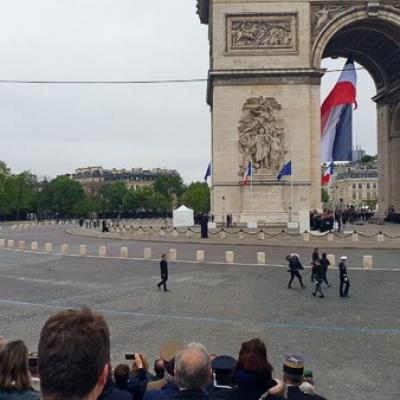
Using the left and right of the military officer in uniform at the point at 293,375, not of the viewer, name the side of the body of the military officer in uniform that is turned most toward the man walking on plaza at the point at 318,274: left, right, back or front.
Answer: front

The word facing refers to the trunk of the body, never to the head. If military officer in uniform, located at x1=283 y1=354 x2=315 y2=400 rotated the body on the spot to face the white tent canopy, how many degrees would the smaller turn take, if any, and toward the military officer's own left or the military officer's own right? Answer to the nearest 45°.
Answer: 0° — they already face it

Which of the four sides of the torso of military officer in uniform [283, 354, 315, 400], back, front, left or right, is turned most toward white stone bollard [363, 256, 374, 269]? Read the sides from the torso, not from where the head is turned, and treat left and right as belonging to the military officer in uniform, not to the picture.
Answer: front

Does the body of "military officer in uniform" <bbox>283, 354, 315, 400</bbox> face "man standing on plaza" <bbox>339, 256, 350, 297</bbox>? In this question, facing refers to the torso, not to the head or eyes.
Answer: yes

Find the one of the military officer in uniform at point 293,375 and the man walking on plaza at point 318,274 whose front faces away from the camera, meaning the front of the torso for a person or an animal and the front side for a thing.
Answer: the military officer in uniform

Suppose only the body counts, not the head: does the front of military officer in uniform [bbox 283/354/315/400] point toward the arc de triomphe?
yes

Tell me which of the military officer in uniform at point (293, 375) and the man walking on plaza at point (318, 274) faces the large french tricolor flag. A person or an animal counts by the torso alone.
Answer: the military officer in uniform

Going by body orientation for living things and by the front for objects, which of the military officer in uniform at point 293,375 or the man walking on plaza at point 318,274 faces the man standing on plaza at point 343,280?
the military officer in uniform

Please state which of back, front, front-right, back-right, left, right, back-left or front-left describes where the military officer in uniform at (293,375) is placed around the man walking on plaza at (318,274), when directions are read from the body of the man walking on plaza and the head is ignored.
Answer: front-left

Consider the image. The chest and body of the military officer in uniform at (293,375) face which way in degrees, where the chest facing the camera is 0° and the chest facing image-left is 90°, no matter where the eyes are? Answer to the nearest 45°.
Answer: approximately 180°

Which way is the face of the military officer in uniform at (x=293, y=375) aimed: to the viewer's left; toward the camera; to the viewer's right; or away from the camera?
away from the camera

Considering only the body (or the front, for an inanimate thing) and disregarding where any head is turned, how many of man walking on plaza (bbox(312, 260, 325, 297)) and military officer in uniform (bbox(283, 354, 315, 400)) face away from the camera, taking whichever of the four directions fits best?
1

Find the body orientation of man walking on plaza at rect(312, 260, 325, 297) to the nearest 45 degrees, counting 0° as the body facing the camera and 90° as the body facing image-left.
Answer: approximately 45°
